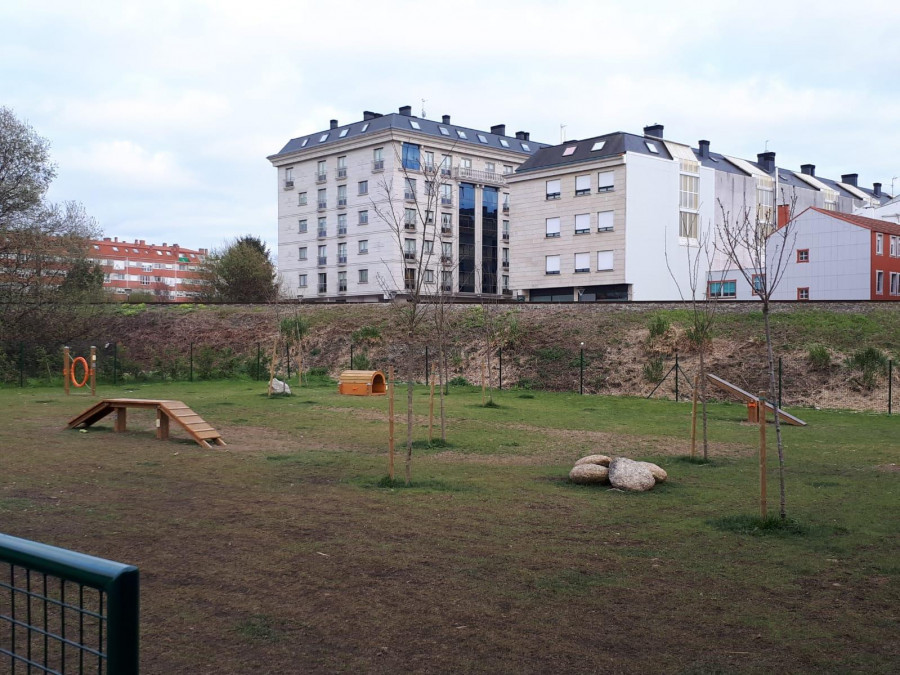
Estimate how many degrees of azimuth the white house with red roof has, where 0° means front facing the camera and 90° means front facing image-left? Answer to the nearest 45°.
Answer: approximately 315°

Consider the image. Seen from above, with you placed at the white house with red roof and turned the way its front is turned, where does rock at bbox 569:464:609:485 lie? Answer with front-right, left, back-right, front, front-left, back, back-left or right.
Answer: front-right

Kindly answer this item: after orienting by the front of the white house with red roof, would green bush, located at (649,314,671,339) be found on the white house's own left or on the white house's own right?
on the white house's own right

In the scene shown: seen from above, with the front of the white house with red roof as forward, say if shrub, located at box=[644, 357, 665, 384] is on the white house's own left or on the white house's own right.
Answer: on the white house's own right

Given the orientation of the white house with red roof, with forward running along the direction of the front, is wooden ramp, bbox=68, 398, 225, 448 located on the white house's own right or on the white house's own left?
on the white house's own right

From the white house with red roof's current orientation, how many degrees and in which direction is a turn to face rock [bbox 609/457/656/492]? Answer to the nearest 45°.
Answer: approximately 45° to its right

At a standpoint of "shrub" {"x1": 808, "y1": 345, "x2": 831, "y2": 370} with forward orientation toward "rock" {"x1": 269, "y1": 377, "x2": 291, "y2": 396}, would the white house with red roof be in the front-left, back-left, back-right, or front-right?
back-right

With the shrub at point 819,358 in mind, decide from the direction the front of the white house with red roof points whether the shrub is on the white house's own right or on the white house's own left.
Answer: on the white house's own right

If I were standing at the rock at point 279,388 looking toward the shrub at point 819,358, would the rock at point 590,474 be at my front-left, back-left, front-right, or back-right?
front-right

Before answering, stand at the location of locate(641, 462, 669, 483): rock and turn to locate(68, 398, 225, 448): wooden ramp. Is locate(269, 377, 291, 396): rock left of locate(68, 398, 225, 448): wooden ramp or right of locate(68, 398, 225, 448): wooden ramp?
right
